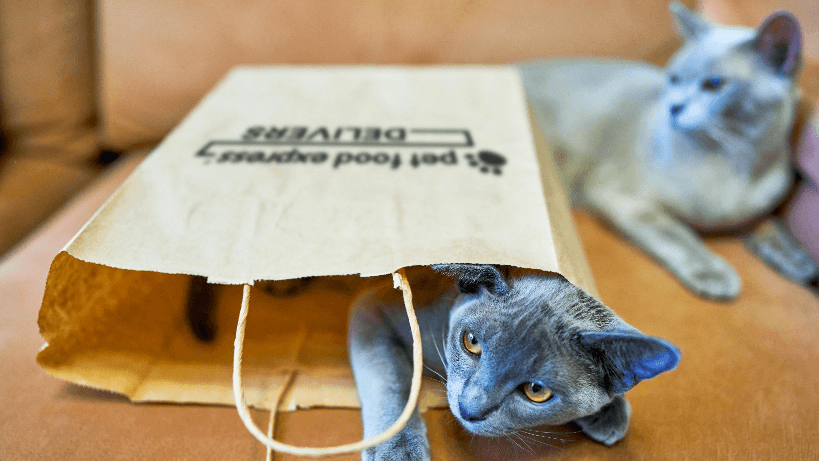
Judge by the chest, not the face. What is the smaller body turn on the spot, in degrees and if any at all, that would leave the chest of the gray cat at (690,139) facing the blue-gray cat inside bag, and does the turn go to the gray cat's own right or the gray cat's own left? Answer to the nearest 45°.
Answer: approximately 45° to the gray cat's own right

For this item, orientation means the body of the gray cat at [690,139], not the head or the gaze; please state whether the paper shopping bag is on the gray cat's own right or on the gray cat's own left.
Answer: on the gray cat's own right

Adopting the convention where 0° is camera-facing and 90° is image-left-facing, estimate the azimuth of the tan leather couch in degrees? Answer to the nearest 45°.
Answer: approximately 0°

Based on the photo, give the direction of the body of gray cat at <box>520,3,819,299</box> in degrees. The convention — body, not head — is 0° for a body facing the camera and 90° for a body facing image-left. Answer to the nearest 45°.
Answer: approximately 315°
